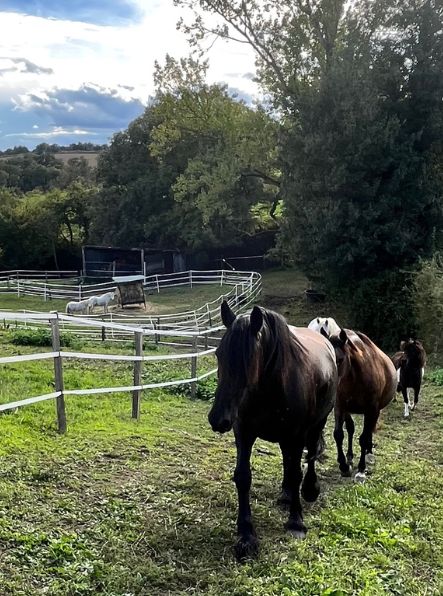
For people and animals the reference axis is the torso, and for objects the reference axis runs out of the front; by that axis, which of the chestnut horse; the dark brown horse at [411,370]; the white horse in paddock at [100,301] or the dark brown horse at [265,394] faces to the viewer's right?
the white horse in paddock

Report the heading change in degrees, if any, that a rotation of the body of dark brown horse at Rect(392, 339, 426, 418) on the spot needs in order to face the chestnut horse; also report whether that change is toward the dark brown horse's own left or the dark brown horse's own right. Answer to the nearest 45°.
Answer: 0° — it already faces it

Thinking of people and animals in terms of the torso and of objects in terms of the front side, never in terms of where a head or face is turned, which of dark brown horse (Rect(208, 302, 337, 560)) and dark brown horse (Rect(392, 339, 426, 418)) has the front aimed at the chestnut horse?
dark brown horse (Rect(392, 339, 426, 418))

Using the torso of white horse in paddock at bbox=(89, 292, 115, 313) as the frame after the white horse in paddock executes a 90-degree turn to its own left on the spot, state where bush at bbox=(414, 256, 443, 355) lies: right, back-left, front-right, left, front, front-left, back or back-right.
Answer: back-right

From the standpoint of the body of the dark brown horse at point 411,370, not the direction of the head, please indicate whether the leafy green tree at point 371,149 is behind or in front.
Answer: behind

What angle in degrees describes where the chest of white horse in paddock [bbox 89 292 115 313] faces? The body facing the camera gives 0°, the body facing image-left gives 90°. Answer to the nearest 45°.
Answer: approximately 270°

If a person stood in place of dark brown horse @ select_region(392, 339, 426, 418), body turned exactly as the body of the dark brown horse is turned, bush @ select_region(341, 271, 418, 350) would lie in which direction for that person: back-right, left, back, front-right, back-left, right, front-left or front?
back

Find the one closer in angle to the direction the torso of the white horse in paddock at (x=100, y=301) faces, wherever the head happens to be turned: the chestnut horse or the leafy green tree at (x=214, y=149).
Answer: the leafy green tree

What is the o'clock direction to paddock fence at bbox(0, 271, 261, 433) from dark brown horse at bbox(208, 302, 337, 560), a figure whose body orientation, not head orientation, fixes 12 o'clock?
The paddock fence is roughly at 4 o'clock from the dark brown horse.

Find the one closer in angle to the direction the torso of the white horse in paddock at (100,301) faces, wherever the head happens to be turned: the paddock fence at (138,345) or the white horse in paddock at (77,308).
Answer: the paddock fence

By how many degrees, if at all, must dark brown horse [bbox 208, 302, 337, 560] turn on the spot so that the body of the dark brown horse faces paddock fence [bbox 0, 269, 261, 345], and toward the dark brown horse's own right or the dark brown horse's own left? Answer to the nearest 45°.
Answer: approximately 135° to the dark brown horse's own right
